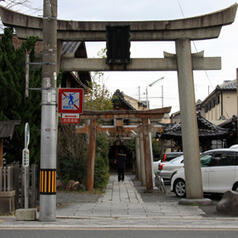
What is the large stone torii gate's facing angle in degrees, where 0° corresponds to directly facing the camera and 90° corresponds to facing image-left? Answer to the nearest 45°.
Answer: approximately 0°

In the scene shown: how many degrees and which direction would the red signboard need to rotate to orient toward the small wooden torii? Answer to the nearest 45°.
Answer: approximately 180°

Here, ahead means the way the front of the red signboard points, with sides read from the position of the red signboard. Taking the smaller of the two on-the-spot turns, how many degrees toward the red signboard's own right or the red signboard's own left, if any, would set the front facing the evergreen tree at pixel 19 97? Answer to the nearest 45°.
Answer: approximately 135° to the red signboard's own right

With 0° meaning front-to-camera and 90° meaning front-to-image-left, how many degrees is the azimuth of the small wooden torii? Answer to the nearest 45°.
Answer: approximately 0°
